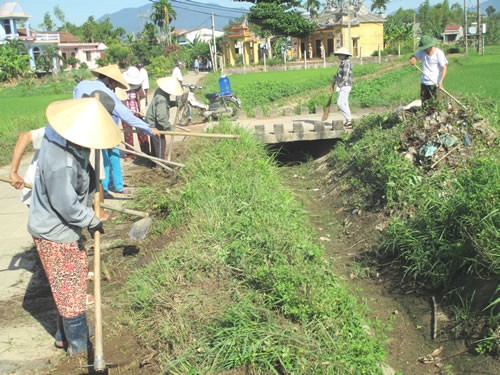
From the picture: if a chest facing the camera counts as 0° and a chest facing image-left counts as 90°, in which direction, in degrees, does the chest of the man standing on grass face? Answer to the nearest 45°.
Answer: approximately 45°
